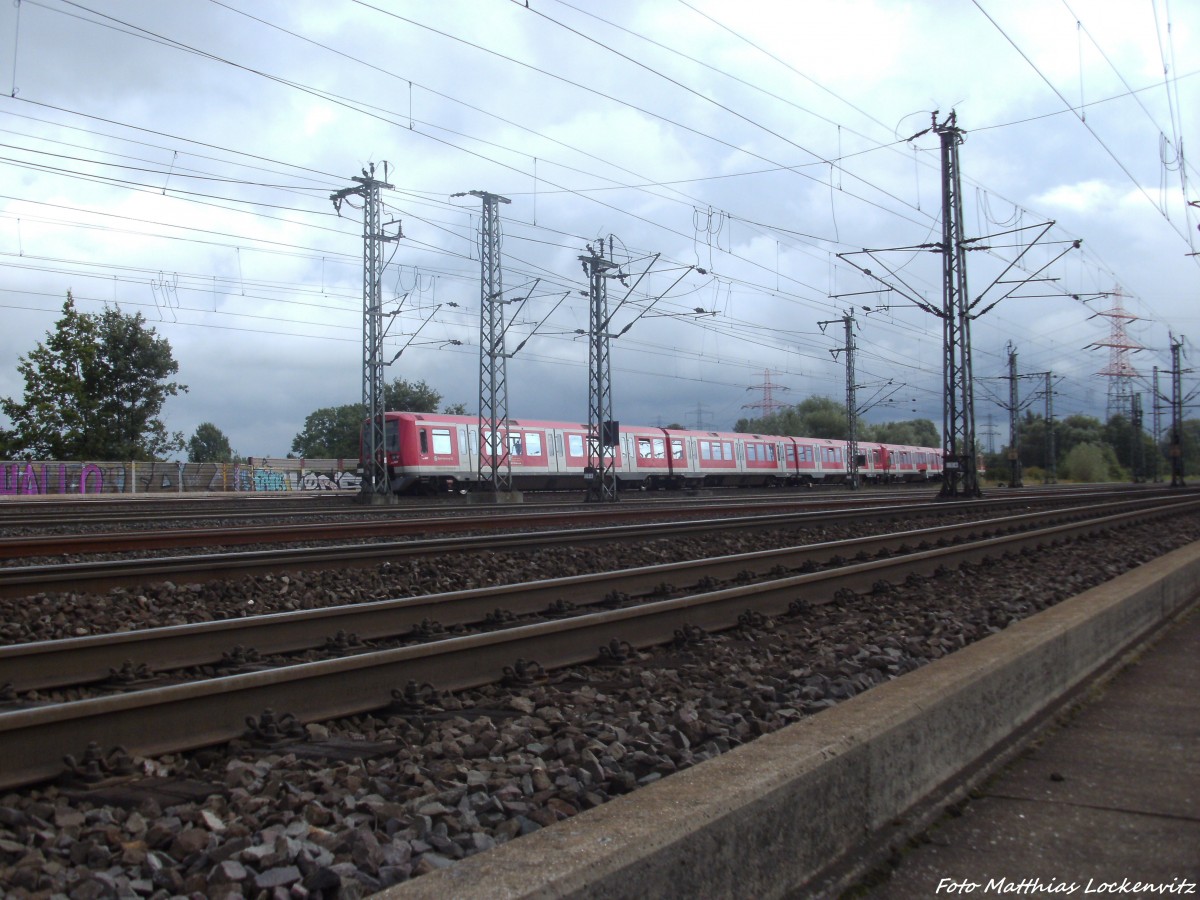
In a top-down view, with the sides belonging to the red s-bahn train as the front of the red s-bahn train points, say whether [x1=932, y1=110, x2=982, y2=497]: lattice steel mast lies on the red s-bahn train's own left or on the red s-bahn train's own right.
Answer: on the red s-bahn train's own left

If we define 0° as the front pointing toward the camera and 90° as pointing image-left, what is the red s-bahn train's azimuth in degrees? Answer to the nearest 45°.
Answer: approximately 45°

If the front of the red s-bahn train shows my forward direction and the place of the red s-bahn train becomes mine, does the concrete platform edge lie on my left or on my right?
on my left

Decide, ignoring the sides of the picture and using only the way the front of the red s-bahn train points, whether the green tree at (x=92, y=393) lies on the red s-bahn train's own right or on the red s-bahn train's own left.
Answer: on the red s-bahn train's own right

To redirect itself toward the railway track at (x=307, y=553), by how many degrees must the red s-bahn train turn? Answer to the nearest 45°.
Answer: approximately 45° to its left

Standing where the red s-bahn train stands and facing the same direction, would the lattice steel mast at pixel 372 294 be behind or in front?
in front

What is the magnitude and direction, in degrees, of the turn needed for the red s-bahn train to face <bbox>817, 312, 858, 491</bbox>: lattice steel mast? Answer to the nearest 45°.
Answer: approximately 180°

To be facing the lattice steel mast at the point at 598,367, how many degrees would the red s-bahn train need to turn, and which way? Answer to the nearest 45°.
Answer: approximately 45° to its left
